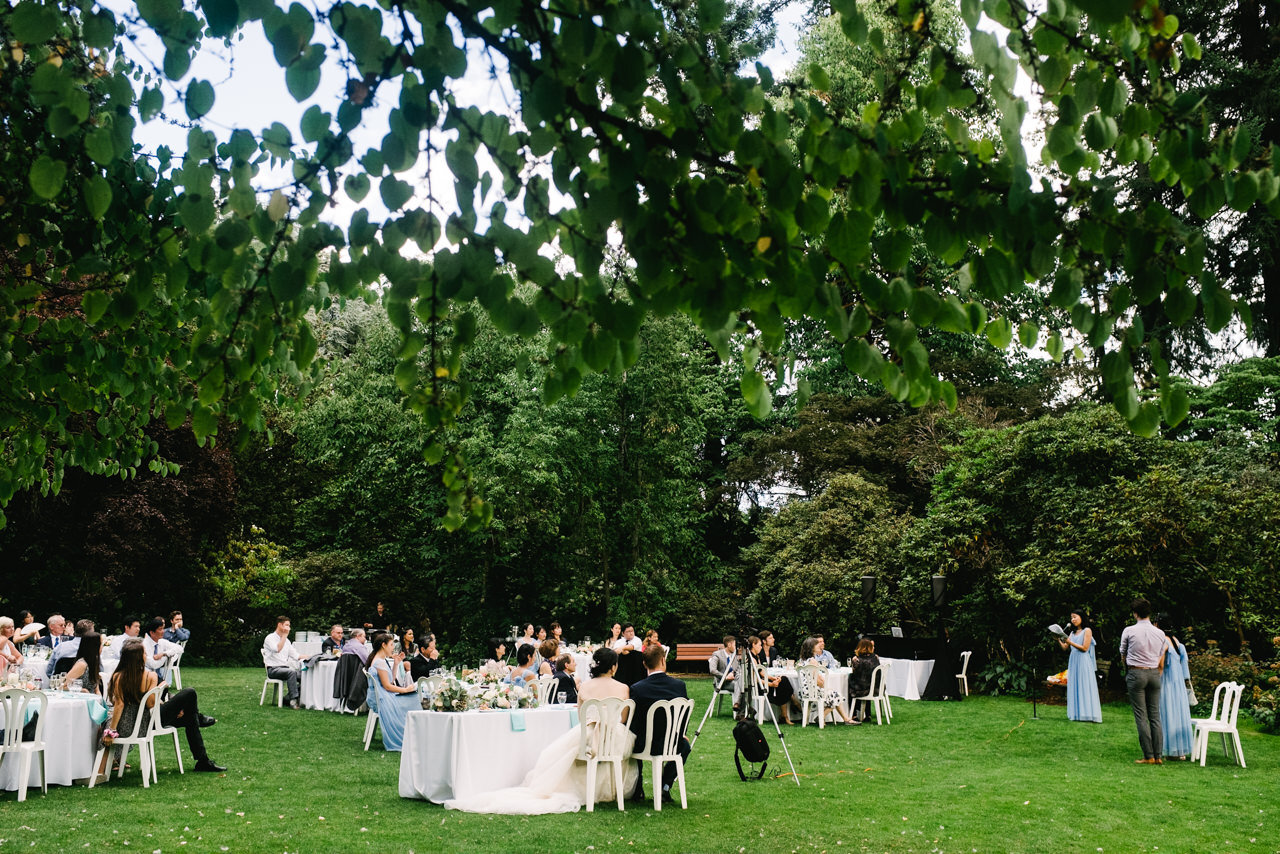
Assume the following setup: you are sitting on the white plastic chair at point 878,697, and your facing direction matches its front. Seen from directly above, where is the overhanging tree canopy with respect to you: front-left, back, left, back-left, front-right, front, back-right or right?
back-left

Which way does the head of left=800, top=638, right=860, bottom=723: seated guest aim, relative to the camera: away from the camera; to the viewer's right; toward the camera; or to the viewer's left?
to the viewer's right

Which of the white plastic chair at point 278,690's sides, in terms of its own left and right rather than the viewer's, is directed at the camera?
right

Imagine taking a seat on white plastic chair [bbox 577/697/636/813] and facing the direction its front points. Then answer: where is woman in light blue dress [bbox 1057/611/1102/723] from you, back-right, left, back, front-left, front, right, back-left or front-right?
front-right

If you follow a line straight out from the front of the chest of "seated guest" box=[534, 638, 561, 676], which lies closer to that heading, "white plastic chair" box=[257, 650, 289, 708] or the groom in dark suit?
the groom in dark suit

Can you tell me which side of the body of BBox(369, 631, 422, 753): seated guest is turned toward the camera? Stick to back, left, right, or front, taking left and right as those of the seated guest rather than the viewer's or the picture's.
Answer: right

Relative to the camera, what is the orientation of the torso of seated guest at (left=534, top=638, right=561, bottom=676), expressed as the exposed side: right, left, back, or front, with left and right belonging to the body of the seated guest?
right

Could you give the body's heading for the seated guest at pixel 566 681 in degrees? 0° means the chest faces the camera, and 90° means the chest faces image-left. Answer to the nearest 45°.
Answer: approximately 270°

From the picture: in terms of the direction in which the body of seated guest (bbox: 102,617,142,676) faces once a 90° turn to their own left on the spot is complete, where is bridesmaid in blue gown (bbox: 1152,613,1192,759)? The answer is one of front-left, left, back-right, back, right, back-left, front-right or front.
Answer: back-right

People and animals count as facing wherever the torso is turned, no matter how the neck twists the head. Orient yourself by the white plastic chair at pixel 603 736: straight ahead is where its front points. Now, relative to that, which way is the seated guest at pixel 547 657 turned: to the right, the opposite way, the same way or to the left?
to the right

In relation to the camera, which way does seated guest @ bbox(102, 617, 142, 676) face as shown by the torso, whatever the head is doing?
to the viewer's right

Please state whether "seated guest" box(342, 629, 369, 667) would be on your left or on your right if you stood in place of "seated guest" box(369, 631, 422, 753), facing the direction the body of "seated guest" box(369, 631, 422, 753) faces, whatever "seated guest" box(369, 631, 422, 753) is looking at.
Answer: on your left

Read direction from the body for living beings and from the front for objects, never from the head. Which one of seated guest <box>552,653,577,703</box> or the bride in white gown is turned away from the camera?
the bride in white gown

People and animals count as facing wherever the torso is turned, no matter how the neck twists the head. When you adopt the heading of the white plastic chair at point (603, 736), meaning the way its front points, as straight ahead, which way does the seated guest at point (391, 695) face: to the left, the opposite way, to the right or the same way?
to the right

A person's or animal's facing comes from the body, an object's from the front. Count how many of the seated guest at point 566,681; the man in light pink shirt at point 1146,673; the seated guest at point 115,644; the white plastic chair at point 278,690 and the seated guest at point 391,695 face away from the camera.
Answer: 1

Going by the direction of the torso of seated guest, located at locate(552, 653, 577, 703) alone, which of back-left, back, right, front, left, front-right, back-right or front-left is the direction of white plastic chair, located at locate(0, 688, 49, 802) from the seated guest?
back-right
